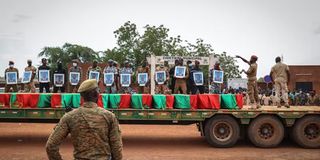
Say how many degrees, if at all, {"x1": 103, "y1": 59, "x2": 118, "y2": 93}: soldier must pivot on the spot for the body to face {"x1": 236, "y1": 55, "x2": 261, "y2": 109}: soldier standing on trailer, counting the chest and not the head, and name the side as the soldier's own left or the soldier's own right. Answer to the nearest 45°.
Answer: approximately 45° to the soldier's own left

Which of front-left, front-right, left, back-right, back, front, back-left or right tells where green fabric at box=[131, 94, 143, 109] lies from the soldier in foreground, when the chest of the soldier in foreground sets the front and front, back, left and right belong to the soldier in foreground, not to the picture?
front

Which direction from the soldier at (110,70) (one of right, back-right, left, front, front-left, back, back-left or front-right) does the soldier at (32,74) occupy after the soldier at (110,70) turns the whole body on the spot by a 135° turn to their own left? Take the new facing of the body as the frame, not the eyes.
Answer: back-left

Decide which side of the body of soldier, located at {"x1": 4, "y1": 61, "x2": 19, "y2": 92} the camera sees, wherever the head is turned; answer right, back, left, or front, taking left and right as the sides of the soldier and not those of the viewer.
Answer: front

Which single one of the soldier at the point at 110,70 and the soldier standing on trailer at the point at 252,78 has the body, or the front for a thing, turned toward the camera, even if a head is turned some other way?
the soldier

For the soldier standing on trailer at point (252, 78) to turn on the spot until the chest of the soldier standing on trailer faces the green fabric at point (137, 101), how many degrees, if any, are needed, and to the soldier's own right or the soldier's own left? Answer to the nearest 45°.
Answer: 0° — they already face it

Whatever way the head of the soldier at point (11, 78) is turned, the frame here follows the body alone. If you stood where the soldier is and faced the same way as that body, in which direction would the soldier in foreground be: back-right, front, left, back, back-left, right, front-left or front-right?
front

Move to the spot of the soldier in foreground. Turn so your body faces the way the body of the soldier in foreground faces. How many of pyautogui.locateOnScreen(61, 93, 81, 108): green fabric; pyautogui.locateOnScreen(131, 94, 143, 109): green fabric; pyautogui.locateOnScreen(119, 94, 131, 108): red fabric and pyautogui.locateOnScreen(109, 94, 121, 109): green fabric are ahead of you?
4

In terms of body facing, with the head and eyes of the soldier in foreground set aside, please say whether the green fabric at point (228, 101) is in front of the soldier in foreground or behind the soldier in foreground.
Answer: in front

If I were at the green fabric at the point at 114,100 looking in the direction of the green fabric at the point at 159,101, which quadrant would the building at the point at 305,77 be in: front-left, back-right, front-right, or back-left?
front-left

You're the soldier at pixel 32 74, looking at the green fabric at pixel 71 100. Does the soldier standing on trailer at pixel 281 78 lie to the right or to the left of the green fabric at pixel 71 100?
left

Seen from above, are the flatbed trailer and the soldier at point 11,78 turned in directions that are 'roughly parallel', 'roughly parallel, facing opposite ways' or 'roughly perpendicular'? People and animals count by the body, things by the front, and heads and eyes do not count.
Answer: roughly perpendicular

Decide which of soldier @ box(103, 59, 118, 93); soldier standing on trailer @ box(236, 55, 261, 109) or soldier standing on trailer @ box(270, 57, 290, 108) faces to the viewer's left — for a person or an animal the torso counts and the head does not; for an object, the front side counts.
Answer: soldier standing on trailer @ box(236, 55, 261, 109)

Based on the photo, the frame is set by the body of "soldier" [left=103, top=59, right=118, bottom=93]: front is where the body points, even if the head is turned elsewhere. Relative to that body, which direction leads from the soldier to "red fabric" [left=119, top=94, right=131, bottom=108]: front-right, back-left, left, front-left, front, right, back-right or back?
front

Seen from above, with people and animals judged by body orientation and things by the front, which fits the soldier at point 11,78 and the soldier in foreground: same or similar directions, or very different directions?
very different directions

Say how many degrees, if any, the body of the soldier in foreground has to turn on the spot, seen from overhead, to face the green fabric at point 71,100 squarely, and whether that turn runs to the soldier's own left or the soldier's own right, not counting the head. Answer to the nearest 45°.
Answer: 0° — they already face it

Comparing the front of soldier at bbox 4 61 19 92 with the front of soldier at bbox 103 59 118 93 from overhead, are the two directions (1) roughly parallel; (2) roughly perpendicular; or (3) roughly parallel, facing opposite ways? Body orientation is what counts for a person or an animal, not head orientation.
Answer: roughly parallel

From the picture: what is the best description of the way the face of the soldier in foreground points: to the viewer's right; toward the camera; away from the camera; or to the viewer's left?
away from the camera

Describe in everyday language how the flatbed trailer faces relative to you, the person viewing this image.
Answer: facing to the left of the viewer
